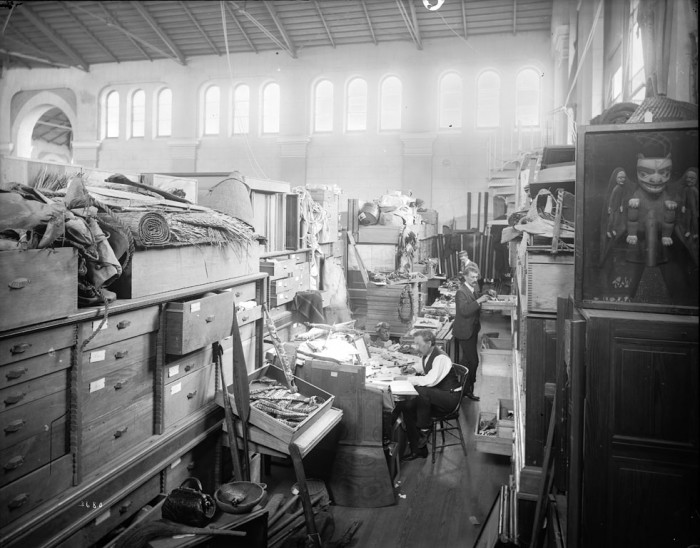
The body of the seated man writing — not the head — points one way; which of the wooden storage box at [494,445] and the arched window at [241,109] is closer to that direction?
the arched window

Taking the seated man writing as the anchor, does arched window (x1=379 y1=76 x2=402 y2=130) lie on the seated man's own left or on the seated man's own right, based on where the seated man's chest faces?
on the seated man's own right

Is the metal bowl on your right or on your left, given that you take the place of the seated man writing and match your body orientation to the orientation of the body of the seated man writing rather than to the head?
on your left

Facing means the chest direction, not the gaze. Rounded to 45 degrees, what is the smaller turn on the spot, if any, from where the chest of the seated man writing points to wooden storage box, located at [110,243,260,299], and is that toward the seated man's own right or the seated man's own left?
approximately 45° to the seated man's own left

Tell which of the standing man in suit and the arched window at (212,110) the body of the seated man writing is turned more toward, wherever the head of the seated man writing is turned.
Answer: the arched window

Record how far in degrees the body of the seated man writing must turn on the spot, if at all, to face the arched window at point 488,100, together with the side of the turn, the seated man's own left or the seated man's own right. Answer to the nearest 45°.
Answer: approximately 90° to the seated man's own right

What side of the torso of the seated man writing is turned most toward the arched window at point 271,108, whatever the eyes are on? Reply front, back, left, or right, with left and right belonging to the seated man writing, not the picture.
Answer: right

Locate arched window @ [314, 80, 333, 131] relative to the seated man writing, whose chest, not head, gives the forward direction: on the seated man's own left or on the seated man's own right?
on the seated man's own right

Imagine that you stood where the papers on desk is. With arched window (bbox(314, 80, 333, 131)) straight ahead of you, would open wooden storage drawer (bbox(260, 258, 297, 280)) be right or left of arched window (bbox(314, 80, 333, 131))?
left

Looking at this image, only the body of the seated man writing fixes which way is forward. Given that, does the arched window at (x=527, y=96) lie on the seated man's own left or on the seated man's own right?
on the seated man's own right

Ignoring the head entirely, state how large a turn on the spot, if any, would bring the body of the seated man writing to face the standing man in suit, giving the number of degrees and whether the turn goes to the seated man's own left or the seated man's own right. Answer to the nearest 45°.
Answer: approximately 90° to the seated man's own right

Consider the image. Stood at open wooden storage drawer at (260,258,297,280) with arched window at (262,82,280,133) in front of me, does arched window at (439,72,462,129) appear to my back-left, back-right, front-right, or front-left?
front-right

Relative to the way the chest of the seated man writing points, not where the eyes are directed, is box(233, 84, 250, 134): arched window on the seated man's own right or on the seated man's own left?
on the seated man's own right

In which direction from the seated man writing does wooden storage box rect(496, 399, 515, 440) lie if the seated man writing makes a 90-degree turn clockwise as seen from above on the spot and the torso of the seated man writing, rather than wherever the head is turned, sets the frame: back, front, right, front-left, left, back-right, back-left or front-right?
right

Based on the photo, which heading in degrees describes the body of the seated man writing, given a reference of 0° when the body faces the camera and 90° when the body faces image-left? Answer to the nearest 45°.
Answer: approximately 90°

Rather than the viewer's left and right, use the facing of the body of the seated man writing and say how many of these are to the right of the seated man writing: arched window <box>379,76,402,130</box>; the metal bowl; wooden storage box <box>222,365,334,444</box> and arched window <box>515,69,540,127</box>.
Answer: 2

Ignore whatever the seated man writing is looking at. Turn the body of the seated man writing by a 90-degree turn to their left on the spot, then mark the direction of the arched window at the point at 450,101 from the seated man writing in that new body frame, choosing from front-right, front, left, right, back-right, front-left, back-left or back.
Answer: back

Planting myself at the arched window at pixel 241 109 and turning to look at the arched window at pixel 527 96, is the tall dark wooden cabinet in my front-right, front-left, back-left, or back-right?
front-right
